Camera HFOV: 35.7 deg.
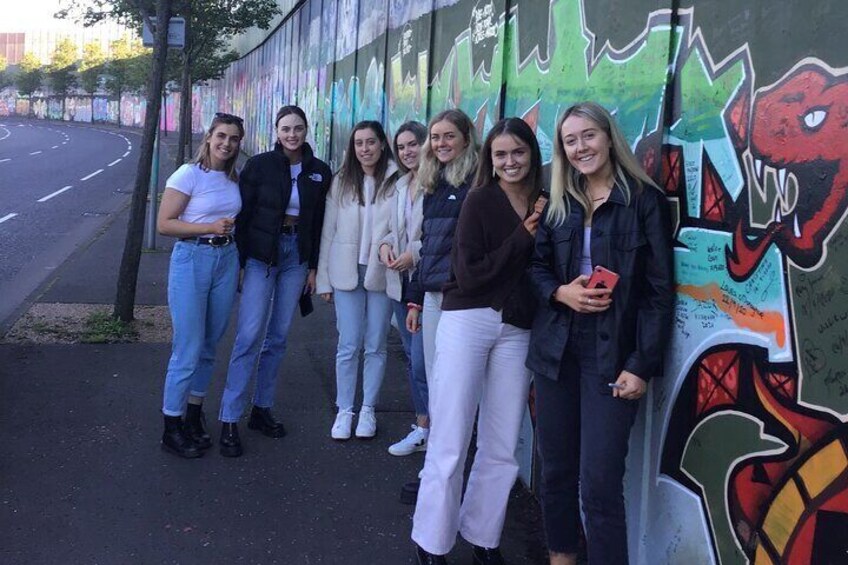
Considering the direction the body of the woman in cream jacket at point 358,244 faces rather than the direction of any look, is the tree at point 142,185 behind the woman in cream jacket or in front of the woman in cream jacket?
behind

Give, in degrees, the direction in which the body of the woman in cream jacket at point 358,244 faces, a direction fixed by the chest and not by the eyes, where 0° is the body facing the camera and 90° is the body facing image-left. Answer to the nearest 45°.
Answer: approximately 0°

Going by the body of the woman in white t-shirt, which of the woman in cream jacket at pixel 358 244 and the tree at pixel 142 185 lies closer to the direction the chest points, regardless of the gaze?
the woman in cream jacket

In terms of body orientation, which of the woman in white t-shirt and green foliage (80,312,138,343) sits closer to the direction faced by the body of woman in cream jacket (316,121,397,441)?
the woman in white t-shirt

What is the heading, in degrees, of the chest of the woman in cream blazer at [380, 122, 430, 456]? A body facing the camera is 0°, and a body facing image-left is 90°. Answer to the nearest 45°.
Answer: approximately 45°

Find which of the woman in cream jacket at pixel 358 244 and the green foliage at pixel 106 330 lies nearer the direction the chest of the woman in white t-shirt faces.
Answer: the woman in cream jacket

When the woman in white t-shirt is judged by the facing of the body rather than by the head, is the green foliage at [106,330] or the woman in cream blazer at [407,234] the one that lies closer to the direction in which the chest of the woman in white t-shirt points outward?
the woman in cream blazer

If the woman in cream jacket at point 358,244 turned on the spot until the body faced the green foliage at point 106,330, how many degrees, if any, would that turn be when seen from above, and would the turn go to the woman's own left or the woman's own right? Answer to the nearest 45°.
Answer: approximately 135° to the woman's own right
